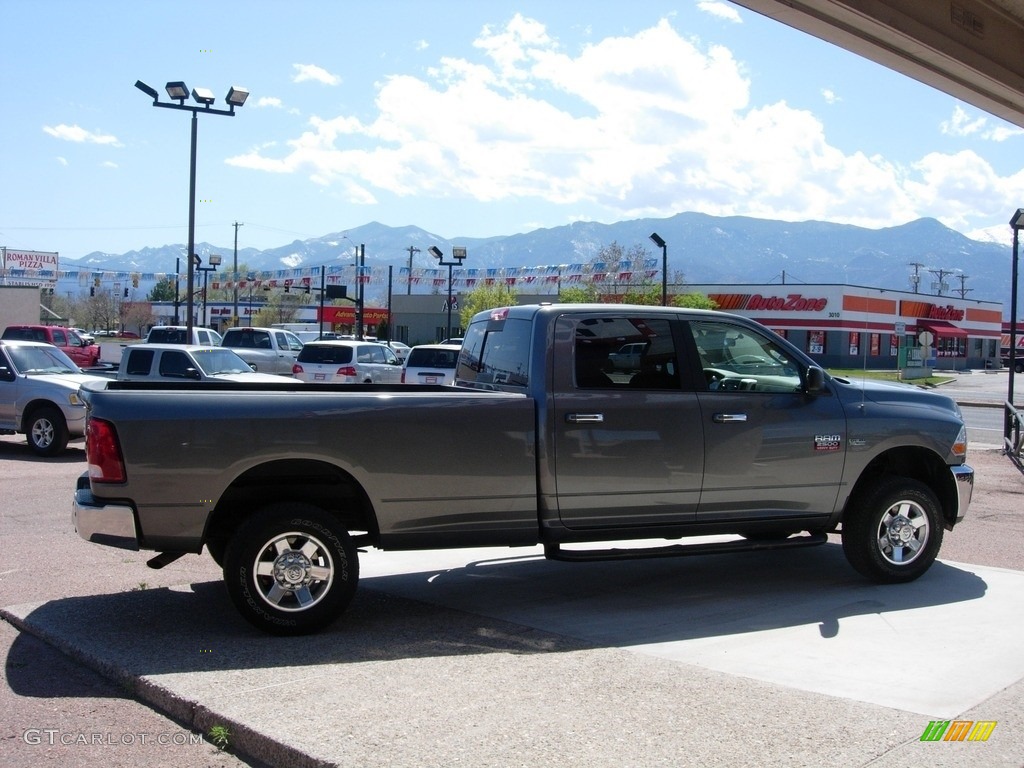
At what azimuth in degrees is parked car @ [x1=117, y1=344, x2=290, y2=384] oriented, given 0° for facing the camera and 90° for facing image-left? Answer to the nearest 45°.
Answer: approximately 315°

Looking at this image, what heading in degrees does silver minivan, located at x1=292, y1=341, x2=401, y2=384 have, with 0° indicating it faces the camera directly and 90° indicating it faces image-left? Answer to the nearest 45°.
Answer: approximately 225°

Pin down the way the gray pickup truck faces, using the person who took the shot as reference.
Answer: facing to the right of the viewer

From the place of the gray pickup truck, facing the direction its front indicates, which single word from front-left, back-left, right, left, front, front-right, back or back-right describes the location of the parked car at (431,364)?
left

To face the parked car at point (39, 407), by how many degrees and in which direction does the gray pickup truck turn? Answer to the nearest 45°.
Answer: approximately 135° to its left

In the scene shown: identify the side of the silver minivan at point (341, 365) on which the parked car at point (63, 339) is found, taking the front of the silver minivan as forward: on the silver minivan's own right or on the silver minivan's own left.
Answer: on the silver minivan's own left

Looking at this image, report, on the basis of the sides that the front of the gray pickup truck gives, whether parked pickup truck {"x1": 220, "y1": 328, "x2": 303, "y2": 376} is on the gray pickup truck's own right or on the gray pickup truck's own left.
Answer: on the gray pickup truck's own left

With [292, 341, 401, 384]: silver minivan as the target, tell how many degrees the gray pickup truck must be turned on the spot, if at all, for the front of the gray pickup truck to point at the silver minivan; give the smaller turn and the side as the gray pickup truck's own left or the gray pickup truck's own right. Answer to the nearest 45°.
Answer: approximately 90° to the gray pickup truck's own left
